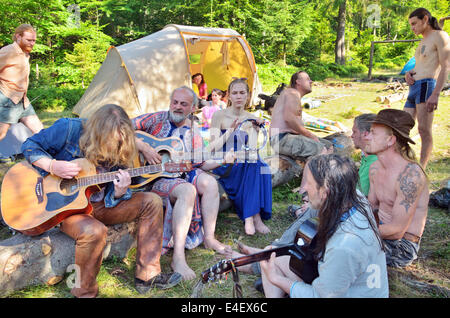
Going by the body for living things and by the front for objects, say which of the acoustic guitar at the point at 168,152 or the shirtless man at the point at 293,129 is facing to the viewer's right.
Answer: the shirtless man

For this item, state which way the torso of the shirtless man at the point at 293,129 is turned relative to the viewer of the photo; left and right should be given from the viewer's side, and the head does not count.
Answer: facing to the right of the viewer

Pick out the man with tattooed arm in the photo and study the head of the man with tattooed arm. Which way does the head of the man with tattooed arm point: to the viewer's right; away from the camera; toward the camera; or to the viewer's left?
to the viewer's left

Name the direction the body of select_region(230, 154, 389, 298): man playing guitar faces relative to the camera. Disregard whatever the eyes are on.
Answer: to the viewer's left

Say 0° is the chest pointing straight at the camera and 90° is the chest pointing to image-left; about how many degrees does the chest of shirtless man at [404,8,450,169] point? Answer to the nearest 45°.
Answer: approximately 45°

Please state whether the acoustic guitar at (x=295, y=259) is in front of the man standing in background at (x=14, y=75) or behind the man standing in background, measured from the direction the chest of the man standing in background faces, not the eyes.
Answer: in front

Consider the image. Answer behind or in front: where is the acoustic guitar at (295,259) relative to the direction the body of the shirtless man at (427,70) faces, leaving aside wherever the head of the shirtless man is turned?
in front

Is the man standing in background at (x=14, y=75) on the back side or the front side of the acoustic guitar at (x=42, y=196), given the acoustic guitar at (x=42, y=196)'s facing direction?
on the back side

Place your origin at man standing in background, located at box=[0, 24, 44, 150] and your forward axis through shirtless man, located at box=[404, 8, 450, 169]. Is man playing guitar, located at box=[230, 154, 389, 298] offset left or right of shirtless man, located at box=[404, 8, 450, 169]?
right
